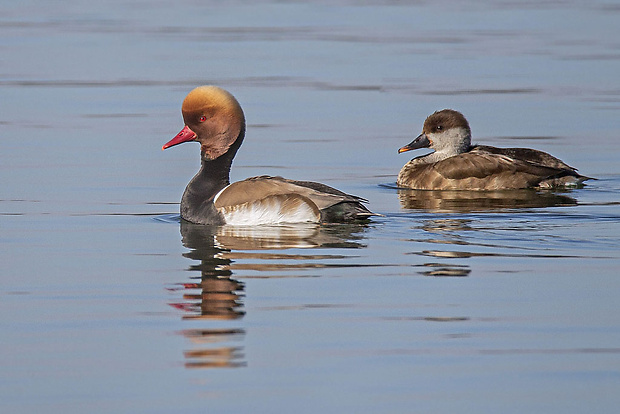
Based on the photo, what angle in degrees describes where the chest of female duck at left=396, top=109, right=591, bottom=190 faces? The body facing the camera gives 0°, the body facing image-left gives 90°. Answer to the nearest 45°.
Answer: approximately 90°

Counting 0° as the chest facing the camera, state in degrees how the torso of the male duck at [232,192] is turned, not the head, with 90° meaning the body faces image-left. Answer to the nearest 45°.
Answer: approximately 90°

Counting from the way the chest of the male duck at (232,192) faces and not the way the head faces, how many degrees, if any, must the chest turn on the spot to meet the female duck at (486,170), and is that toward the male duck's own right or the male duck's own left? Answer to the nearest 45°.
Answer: approximately 135° to the male duck's own right

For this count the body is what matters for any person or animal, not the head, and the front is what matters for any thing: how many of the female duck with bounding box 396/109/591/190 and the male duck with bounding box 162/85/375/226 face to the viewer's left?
2

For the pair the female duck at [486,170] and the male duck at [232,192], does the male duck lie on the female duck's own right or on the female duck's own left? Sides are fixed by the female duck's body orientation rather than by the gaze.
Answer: on the female duck's own left
